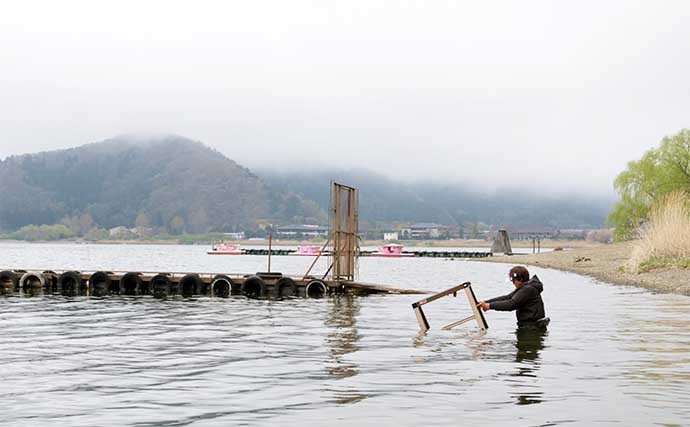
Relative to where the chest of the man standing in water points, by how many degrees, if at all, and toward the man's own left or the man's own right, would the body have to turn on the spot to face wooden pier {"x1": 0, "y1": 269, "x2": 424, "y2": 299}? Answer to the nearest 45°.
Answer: approximately 45° to the man's own right

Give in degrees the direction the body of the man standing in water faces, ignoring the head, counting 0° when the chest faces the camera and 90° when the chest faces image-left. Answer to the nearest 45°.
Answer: approximately 90°

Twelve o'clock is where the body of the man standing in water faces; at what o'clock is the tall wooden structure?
The tall wooden structure is roughly at 2 o'clock from the man standing in water.
